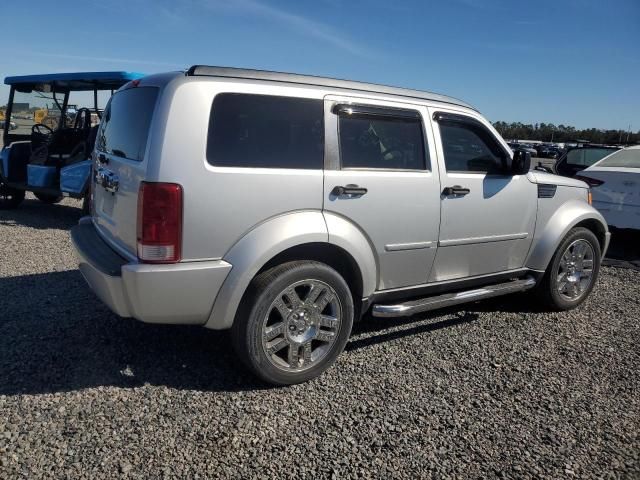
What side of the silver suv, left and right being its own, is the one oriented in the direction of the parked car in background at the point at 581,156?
front

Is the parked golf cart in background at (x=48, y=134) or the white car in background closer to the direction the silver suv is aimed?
the white car in background

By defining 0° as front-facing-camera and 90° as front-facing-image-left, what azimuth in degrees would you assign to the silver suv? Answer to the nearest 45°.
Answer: approximately 225°

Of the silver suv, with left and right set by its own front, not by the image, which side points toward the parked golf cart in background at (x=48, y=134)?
left

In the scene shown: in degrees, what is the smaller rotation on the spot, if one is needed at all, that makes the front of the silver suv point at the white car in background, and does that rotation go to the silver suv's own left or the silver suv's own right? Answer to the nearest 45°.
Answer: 0° — it already faces it

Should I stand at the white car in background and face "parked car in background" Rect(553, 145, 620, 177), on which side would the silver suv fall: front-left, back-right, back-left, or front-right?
back-left
